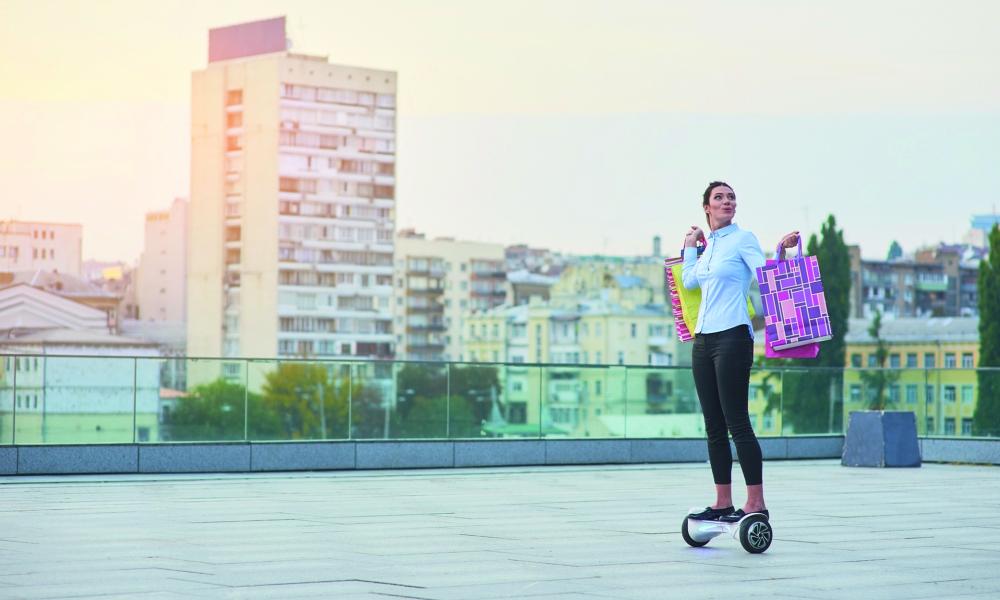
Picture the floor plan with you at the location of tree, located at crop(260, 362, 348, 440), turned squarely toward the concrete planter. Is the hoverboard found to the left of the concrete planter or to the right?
right

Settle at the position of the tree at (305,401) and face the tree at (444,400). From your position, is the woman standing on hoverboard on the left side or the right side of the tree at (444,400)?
right

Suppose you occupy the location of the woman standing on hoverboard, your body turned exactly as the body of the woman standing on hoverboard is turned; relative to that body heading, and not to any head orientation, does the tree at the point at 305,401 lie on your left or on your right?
on your right

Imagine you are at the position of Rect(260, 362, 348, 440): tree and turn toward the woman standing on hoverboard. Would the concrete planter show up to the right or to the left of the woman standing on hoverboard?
left

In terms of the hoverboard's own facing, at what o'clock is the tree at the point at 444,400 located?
The tree is roughly at 4 o'clock from the hoverboard.

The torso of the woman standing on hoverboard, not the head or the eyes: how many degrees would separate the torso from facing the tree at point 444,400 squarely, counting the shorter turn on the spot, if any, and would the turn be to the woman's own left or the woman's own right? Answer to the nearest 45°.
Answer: approximately 135° to the woman's own right

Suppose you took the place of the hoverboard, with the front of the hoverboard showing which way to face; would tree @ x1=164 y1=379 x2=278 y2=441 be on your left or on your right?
on your right
